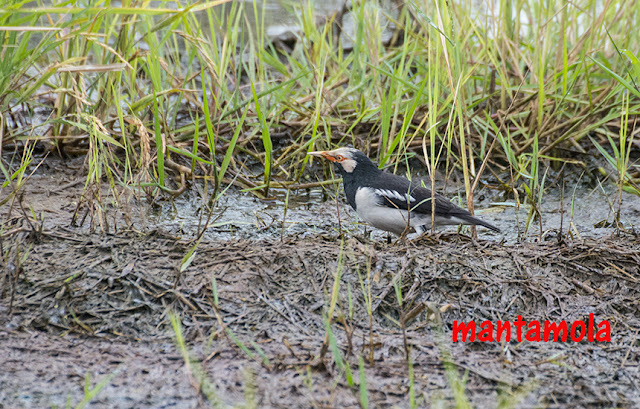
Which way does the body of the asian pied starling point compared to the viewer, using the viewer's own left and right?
facing to the left of the viewer
